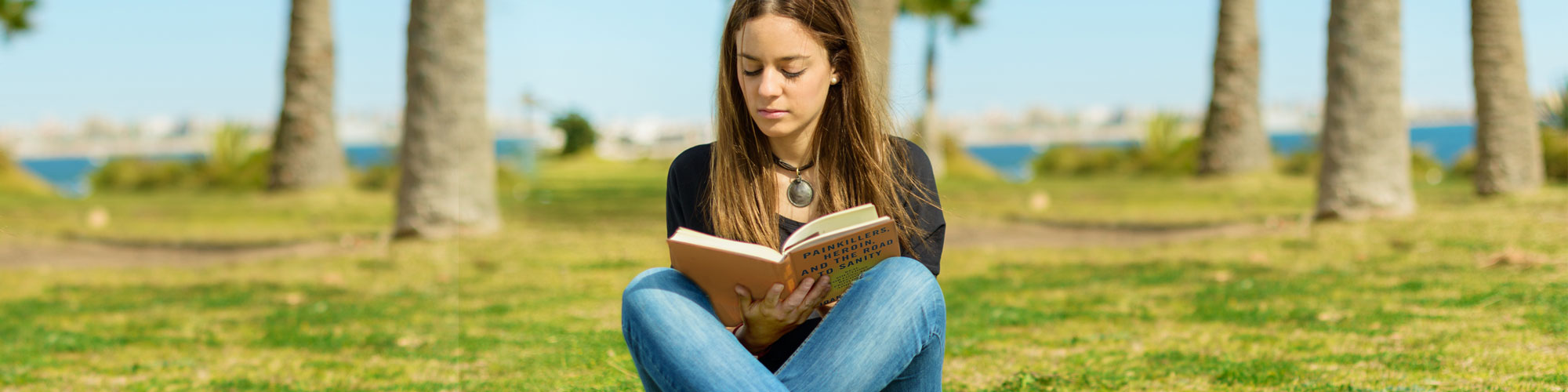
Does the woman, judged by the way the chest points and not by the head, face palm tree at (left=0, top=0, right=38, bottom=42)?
no

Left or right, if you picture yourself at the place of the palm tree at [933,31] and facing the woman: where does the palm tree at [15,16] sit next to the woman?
right

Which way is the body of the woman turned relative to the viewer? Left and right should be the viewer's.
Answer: facing the viewer

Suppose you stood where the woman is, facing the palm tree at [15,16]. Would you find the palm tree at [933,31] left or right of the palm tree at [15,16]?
right

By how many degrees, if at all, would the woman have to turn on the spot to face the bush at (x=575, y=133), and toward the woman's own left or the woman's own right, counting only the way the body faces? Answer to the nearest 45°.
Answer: approximately 180°

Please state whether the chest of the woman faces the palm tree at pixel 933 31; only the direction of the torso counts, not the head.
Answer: no

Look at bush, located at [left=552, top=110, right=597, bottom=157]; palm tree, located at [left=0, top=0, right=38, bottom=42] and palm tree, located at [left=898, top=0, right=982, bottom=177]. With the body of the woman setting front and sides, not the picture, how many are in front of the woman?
0

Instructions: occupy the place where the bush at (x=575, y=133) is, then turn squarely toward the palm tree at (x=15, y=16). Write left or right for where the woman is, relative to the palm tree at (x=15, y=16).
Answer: left
